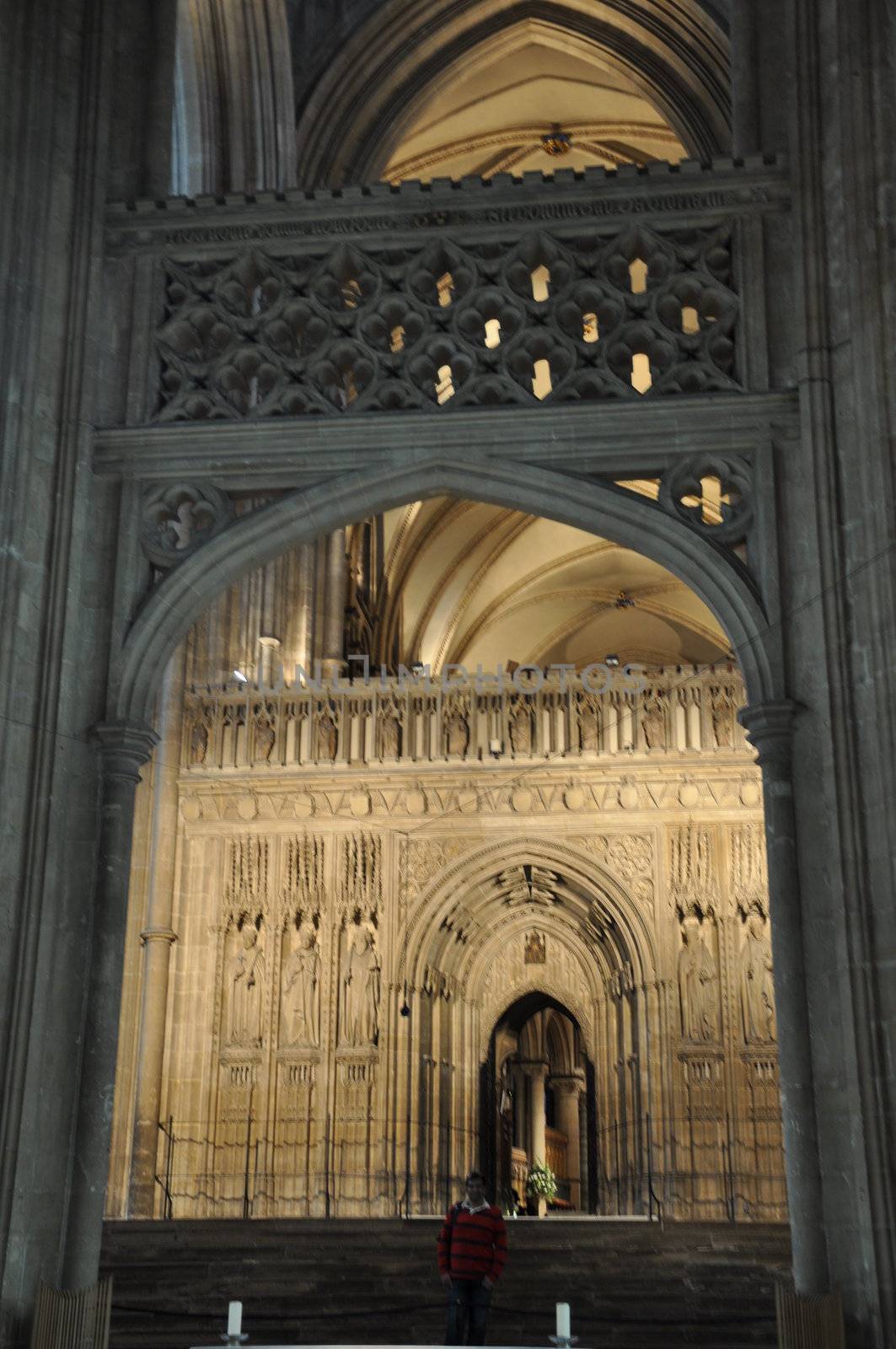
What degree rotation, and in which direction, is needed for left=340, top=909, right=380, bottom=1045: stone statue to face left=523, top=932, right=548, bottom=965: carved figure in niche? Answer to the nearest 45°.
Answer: approximately 135° to its left

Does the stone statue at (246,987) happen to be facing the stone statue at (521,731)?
no

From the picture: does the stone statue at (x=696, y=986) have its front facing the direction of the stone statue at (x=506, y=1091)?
no

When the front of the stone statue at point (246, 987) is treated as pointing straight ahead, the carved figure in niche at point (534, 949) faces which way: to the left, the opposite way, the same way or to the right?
the same way

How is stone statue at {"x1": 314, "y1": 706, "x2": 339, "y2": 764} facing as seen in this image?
toward the camera

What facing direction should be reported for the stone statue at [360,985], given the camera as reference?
facing the viewer

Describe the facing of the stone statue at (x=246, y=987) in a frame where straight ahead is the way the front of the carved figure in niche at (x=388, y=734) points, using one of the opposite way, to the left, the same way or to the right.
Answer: the same way

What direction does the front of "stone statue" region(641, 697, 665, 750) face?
toward the camera

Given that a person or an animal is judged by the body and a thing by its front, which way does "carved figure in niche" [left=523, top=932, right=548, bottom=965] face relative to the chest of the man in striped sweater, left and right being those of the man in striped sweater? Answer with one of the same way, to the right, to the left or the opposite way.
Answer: the same way

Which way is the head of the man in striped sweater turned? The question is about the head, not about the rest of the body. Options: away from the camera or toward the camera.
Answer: toward the camera

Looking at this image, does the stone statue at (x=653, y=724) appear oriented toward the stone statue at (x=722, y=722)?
no

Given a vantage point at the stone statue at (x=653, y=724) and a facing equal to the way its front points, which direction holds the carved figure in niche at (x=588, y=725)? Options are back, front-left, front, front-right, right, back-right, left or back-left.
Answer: right

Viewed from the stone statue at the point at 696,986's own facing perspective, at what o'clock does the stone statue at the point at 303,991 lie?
the stone statue at the point at 303,991 is roughly at 3 o'clock from the stone statue at the point at 696,986.

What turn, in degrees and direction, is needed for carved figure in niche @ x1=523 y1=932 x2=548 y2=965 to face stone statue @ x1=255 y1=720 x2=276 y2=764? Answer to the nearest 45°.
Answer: approximately 45° to its right

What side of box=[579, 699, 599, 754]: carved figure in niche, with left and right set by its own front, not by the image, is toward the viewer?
front

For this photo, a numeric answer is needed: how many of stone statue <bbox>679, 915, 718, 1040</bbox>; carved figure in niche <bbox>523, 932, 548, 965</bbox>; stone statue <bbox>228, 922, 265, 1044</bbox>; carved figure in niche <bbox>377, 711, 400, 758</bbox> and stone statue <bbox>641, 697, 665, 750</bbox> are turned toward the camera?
5
